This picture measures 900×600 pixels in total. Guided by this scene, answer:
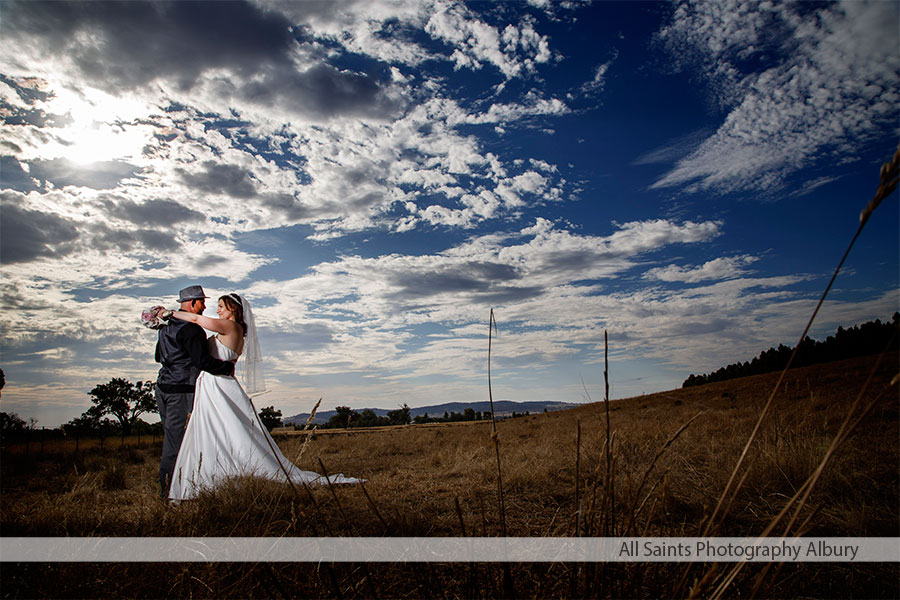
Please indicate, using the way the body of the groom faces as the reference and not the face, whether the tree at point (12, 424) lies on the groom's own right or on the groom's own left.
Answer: on the groom's own left

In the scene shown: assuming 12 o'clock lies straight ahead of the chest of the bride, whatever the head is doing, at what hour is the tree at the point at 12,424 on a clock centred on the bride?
The tree is roughly at 2 o'clock from the bride.

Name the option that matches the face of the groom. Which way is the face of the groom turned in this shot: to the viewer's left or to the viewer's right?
to the viewer's right

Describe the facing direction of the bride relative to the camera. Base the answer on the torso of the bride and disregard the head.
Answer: to the viewer's left

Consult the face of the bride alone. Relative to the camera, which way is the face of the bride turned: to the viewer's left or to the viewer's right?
to the viewer's left

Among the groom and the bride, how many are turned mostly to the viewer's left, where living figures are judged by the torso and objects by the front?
1

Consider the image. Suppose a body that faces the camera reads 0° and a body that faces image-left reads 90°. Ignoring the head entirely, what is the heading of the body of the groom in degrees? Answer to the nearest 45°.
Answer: approximately 225°

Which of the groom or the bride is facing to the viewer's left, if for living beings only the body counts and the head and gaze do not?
the bride
